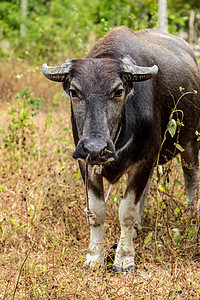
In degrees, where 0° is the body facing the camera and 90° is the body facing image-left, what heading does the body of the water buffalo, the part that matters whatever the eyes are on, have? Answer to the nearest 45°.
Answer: approximately 45°
